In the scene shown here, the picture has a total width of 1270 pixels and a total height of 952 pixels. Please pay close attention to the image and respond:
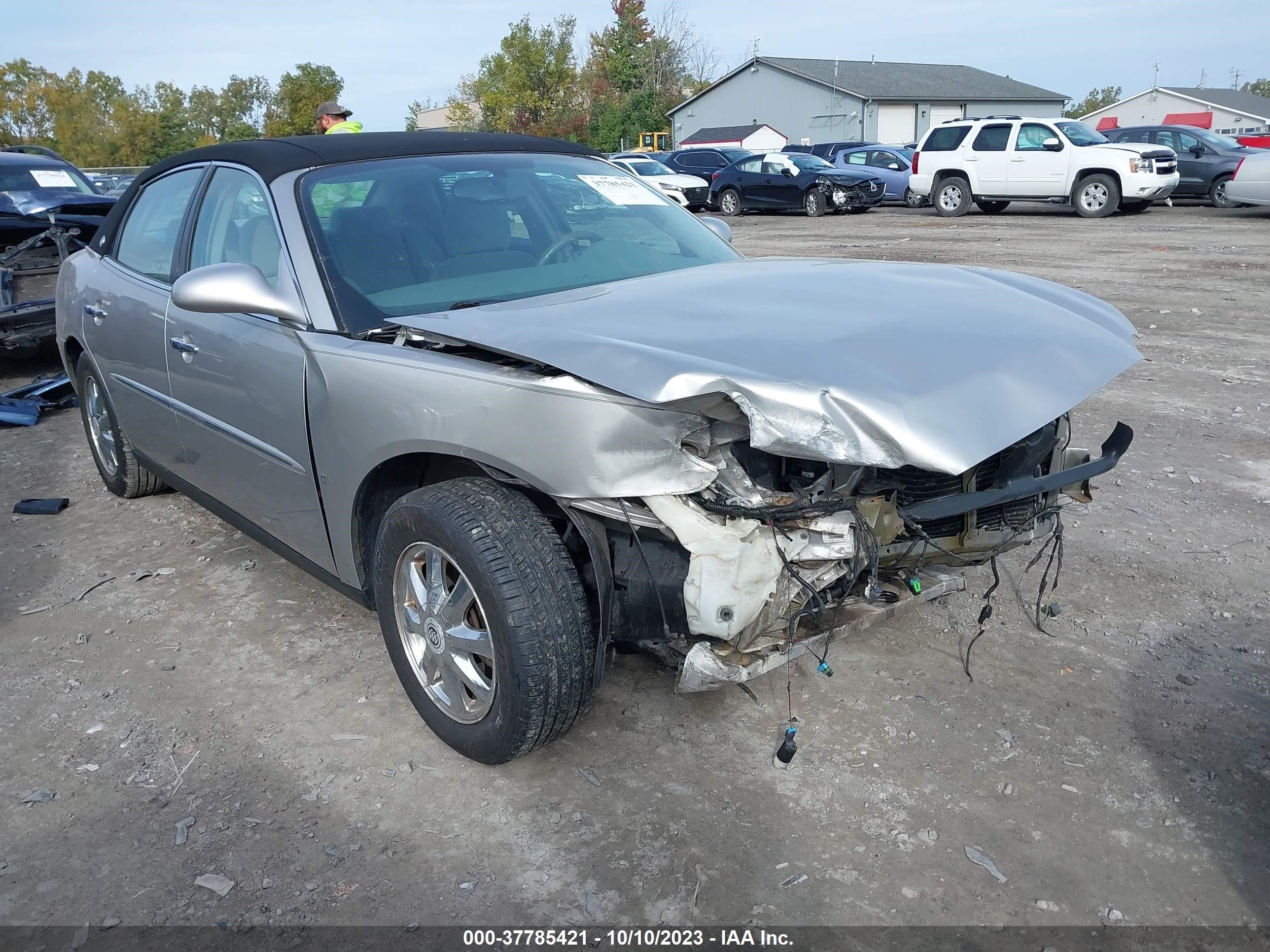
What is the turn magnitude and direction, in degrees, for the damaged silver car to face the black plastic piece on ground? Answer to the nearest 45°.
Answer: approximately 180°

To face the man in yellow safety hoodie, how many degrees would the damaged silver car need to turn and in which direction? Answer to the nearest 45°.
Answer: approximately 135° to its left

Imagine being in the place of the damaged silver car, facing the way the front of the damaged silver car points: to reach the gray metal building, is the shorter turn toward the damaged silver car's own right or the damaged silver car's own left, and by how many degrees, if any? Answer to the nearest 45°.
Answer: approximately 135° to the damaged silver car's own left

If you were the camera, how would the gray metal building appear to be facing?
facing the viewer and to the right of the viewer

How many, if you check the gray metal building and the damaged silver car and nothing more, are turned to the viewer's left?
0

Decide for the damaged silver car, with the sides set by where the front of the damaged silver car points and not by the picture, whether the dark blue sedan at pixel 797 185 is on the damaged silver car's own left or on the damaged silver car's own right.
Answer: on the damaged silver car's own left

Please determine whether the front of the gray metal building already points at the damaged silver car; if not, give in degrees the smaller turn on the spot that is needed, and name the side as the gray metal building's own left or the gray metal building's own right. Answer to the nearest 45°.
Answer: approximately 45° to the gray metal building's own right

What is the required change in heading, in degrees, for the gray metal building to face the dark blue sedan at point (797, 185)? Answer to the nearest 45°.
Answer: approximately 45° to its right

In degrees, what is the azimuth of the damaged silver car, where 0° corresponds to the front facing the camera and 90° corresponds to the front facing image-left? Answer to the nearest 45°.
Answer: approximately 315°

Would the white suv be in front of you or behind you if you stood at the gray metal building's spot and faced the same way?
in front
